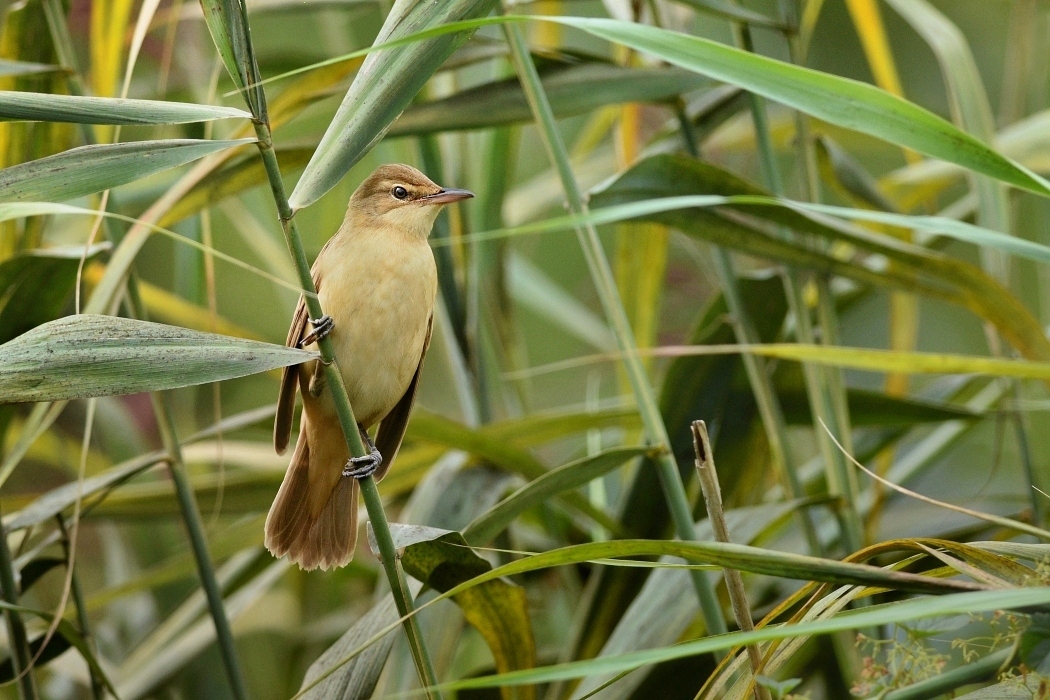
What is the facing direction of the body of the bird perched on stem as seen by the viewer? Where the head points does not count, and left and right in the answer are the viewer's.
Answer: facing the viewer and to the right of the viewer

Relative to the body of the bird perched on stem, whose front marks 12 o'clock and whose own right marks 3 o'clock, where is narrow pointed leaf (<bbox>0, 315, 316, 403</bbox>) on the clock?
The narrow pointed leaf is roughly at 2 o'clock from the bird perched on stem.
